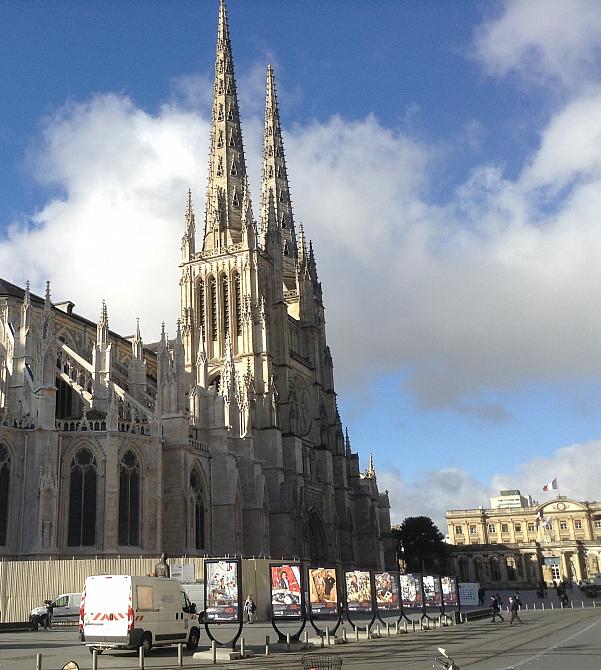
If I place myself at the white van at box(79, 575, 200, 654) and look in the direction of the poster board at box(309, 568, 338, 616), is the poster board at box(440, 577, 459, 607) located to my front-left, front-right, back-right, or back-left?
front-left

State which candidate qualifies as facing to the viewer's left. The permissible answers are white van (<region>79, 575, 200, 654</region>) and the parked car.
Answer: the parked car

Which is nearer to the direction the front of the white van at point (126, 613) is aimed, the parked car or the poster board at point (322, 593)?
the poster board

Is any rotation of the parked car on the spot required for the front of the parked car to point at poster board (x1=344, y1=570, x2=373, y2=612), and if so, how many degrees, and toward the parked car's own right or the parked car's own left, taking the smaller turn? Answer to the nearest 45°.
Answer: approximately 135° to the parked car's own left

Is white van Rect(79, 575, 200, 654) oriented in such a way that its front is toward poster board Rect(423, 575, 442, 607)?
yes

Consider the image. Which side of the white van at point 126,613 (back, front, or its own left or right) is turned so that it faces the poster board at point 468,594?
front

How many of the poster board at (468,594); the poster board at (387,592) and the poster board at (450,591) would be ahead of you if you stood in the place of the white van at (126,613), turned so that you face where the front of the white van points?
3

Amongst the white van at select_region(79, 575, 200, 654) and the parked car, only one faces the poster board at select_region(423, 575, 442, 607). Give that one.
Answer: the white van

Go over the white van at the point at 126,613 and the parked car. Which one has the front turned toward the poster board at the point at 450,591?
the white van

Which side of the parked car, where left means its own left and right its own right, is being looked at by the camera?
left

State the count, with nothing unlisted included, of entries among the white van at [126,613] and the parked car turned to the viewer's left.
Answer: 1

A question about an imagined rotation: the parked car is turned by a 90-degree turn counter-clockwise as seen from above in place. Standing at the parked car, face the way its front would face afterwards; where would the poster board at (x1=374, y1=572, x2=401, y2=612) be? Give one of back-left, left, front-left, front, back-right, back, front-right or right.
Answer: front-left

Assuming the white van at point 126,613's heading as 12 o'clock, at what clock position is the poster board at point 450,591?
The poster board is roughly at 12 o'clock from the white van.

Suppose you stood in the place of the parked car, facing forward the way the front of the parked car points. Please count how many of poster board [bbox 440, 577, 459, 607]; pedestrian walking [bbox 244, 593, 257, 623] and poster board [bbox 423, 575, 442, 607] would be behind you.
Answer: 3

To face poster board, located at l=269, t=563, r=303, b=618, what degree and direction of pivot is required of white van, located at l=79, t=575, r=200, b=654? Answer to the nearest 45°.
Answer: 0° — it already faces it

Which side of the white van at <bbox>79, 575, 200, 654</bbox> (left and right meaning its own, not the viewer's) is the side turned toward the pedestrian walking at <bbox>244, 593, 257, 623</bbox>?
front

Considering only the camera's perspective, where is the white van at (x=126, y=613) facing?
facing away from the viewer and to the right of the viewer
